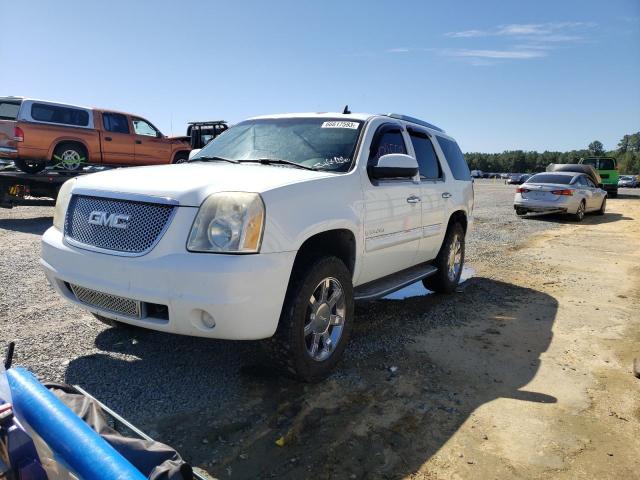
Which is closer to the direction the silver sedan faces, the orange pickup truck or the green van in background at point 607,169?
the green van in background

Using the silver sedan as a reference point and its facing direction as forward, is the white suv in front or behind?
behind

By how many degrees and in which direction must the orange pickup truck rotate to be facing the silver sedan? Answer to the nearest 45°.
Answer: approximately 45° to its right

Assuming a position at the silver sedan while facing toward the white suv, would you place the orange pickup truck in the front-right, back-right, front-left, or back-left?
front-right

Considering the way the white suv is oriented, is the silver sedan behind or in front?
behind

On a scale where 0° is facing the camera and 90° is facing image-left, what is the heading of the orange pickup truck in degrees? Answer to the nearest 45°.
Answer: approximately 225°

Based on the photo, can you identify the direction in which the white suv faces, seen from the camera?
facing the viewer and to the left of the viewer

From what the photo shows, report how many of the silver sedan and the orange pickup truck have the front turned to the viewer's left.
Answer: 0

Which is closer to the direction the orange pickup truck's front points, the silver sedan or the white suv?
the silver sedan

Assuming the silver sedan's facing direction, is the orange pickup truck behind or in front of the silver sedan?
behind

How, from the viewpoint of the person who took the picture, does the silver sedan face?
facing away from the viewer and to the right of the viewer
